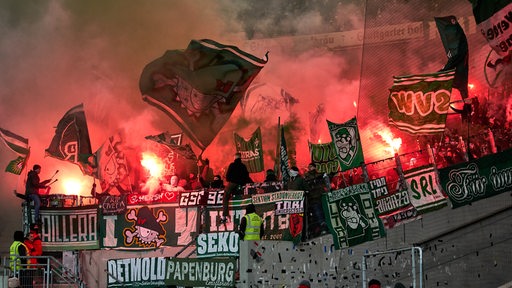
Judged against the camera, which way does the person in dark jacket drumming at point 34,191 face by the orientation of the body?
to the viewer's right

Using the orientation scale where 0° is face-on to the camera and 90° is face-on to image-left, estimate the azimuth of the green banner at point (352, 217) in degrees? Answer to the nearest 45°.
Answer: approximately 0°

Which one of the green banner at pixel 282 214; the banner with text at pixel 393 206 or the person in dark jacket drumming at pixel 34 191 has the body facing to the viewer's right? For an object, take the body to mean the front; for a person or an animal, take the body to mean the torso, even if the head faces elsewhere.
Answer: the person in dark jacket drumming

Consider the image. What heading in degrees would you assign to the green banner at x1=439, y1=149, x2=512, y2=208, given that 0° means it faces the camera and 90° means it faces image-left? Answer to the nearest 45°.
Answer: approximately 0°

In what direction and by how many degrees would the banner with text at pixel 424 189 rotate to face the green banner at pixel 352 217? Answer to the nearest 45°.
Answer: approximately 90° to its right

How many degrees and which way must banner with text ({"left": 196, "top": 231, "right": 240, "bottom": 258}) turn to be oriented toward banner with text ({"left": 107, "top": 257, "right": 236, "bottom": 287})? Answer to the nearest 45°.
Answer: approximately 45° to its right

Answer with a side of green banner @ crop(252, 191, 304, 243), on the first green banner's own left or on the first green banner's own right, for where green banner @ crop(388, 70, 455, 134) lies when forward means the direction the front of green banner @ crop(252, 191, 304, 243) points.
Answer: on the first green banner's own left

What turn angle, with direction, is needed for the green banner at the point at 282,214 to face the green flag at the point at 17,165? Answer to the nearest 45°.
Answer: approximately 135° to its right

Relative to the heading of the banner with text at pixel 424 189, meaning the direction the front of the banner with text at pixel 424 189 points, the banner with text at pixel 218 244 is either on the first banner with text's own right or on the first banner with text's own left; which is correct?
on the first banner with text's own right
